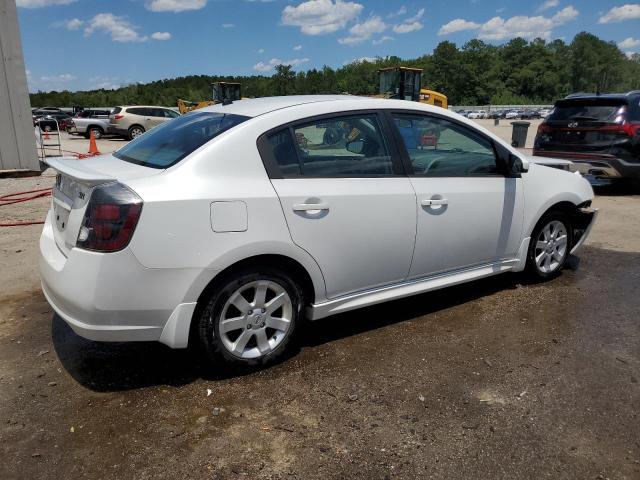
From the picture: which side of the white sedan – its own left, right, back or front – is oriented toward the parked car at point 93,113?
left

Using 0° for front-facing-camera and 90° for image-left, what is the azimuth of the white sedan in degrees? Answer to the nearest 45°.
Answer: approximately 225°

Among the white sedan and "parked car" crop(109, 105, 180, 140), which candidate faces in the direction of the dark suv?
the white sedan

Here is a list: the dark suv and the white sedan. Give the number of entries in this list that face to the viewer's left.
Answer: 0

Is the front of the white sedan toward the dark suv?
yes

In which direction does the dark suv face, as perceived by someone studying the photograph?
facing away from the viewer and to the right of the viewer

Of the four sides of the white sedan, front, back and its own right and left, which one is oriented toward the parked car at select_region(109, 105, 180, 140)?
left

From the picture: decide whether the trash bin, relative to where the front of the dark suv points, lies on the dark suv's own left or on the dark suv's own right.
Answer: on the dark suv's own left

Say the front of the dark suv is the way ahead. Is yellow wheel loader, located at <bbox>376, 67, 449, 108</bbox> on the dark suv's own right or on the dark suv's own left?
on the dark suv's own left
